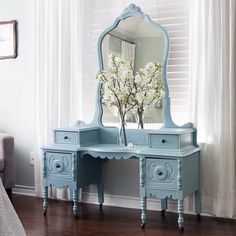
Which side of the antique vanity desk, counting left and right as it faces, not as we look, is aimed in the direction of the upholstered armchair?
right

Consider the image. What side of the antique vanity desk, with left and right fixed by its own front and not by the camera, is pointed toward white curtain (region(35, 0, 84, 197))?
right

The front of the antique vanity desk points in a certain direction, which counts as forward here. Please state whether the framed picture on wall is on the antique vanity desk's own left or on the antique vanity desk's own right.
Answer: on the antique vanity desk's own right

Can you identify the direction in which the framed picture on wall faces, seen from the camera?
facing the viewer and to the left of the viewer

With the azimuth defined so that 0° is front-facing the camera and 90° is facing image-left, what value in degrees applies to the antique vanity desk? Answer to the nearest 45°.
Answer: approximately 45°

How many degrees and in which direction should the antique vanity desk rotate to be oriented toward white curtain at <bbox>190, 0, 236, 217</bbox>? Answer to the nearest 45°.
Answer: approximately 135° to its left

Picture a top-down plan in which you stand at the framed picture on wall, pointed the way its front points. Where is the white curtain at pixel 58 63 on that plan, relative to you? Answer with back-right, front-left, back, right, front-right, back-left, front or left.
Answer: left

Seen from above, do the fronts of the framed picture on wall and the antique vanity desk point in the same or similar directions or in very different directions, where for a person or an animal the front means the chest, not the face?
same or similar directions
